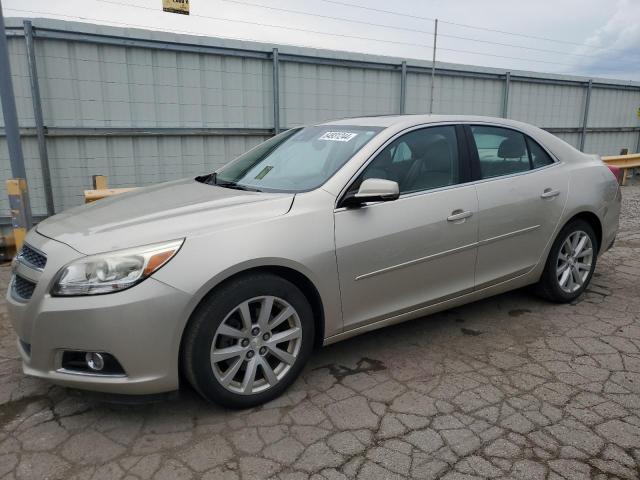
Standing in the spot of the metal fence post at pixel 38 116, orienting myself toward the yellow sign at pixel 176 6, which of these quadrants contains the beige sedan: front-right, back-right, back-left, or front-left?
front-right

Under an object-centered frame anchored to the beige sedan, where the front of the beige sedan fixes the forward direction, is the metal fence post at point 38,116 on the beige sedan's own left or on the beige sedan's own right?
on the beige sedan's own right

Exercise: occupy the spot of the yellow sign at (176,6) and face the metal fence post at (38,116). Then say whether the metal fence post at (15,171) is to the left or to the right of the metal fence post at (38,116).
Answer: left

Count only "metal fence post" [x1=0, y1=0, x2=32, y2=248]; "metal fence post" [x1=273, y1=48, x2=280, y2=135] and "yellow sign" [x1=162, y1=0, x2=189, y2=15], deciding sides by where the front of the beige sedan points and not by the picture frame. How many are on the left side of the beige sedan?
0

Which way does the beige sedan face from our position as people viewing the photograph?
facing the viewer and to the left of the viewer

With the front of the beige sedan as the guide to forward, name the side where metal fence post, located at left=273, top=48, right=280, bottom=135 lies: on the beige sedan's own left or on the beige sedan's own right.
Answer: on the beige sedan's own right

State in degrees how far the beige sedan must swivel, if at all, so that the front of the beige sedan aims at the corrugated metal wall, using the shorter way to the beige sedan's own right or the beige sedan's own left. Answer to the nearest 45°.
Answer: approximately 90° to the beige sedan's own right

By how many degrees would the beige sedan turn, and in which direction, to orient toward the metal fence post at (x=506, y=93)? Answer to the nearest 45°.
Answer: approximately 180°

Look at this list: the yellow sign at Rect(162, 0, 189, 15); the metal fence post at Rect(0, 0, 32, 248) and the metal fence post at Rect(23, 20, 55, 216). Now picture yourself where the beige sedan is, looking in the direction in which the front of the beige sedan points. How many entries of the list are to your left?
0

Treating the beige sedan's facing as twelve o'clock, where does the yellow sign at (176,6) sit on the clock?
The yellow sign is roughly at 4 o'clock from the beige sedan.

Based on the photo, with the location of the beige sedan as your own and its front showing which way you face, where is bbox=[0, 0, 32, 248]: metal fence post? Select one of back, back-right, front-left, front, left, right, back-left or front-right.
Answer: right

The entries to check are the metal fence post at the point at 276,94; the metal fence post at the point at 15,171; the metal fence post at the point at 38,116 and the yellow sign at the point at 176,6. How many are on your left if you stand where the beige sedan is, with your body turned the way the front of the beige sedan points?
0
